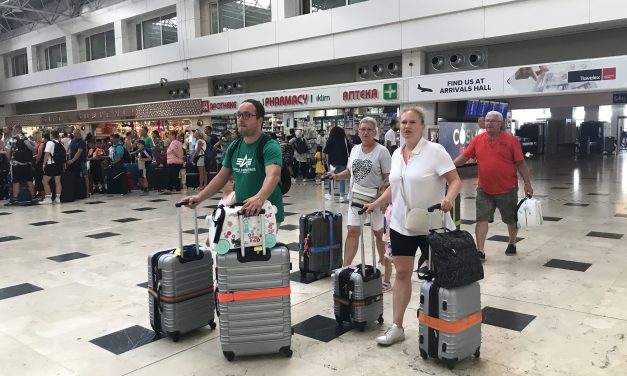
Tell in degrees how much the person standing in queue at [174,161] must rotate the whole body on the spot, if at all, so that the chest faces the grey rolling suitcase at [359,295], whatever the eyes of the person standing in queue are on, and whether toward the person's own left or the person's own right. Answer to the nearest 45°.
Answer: approximately 90° to the person's own left

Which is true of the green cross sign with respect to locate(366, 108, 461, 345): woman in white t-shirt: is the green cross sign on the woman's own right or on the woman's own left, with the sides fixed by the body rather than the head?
on the woman's own right

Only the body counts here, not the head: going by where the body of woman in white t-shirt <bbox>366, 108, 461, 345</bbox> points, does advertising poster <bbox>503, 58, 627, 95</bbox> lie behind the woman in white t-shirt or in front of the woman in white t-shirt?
behind

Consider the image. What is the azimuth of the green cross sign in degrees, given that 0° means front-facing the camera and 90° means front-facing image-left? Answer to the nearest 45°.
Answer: approximately 0°

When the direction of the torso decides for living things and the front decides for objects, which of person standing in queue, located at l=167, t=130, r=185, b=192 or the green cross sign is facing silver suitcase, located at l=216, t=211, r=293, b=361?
the green cross sign
